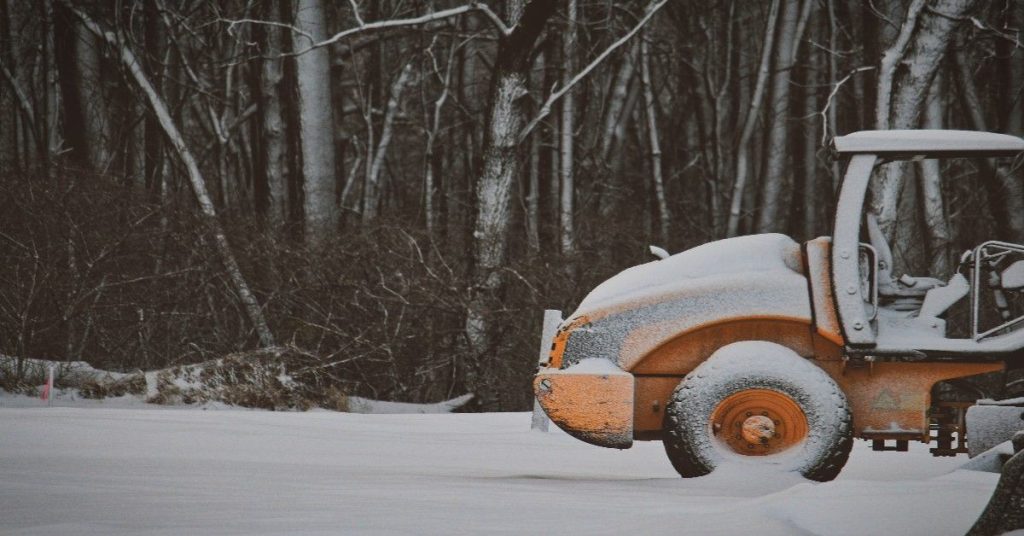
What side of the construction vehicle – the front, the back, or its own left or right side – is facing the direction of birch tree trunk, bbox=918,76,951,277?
left

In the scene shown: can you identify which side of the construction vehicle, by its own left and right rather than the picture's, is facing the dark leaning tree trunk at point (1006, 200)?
left

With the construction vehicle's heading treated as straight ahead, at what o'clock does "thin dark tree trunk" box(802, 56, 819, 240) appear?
The thin dark tree trunk is roughly at 9 o'clock from the construction vehicle.

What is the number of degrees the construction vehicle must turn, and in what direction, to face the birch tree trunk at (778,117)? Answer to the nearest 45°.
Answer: approximately 90° to its left

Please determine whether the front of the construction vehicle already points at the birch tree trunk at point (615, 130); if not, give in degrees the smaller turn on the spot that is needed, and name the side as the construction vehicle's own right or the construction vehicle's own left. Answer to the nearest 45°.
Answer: approximately 90° to the construction vehicle's own left

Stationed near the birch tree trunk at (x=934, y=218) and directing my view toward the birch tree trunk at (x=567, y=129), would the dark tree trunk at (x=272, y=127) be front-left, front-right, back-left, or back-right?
front-left

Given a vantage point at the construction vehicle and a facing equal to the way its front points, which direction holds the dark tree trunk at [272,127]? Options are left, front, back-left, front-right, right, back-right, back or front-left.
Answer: back-left

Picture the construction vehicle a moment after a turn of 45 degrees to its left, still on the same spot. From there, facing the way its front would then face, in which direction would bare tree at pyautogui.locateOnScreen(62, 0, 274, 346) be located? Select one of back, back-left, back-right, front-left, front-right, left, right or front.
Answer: left

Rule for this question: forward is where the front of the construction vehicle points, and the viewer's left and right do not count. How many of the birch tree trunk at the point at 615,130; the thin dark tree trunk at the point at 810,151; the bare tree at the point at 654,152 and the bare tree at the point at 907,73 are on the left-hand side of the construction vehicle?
4

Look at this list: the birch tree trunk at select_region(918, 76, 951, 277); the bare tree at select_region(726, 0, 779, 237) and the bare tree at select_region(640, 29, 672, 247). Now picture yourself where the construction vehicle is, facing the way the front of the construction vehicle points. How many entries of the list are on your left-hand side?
3

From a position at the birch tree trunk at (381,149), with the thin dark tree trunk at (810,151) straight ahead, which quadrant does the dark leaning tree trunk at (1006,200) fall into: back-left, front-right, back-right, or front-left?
front-right

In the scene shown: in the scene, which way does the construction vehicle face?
to the viewer's right

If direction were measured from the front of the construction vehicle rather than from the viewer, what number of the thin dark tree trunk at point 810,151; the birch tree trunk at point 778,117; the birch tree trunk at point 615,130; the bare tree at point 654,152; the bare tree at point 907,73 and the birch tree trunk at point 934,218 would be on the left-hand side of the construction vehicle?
6
